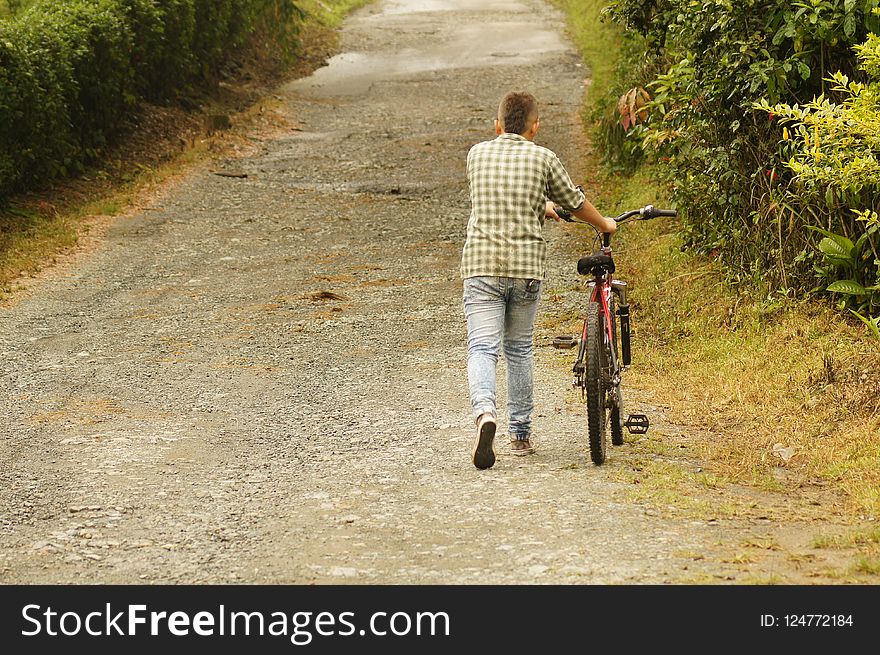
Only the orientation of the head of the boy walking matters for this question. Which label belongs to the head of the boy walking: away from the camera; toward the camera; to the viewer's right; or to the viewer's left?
away from the camera

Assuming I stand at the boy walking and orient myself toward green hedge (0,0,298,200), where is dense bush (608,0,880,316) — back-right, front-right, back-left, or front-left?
front-right

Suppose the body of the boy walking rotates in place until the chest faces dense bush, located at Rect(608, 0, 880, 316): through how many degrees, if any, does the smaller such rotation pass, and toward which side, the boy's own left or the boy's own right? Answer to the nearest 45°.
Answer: approximately 45° to the boy's own right

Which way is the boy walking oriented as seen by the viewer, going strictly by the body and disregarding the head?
away from the camera

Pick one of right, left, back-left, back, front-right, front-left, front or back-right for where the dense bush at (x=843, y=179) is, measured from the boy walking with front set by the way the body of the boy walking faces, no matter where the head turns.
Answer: front-right

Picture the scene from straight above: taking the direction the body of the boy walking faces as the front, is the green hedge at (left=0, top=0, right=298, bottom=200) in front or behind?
in front
